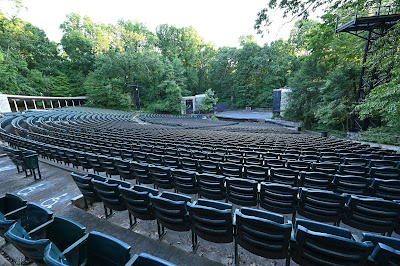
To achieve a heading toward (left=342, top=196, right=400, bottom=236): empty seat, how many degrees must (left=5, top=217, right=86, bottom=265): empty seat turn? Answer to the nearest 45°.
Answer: approximately 90° to its right

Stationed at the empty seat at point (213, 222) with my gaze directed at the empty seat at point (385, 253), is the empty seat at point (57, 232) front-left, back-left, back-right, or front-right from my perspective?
back-right

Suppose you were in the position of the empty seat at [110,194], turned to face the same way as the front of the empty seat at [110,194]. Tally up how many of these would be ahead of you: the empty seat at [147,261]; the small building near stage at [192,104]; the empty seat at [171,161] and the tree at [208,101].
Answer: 3

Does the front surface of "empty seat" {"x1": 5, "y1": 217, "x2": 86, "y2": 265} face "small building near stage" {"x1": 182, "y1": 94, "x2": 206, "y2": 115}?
yes

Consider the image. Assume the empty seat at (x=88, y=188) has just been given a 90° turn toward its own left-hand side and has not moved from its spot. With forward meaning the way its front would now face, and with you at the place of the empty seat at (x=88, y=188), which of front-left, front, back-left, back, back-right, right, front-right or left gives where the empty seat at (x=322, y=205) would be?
back

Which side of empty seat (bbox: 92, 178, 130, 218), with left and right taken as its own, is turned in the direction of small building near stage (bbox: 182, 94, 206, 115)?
front

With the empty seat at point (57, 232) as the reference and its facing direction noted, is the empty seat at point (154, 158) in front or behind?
in front

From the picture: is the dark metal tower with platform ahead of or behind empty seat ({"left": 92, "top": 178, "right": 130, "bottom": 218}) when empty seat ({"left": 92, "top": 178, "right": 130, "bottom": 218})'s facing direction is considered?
ahead

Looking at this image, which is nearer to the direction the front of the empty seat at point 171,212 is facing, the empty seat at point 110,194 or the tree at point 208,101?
the tree

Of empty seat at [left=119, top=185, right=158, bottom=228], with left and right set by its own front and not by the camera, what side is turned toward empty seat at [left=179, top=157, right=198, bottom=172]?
front

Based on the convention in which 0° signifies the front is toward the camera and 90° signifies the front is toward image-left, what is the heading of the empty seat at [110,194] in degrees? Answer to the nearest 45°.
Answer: approximately 225°

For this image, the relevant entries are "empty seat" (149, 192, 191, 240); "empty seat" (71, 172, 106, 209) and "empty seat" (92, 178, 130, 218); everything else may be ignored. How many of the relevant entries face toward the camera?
0

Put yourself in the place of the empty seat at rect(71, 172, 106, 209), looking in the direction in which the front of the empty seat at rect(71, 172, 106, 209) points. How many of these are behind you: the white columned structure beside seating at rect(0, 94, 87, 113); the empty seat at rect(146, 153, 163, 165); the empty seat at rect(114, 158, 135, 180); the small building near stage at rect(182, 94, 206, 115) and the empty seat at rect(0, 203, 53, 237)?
1

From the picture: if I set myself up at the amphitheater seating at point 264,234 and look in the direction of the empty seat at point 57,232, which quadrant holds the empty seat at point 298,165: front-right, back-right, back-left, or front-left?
back-right

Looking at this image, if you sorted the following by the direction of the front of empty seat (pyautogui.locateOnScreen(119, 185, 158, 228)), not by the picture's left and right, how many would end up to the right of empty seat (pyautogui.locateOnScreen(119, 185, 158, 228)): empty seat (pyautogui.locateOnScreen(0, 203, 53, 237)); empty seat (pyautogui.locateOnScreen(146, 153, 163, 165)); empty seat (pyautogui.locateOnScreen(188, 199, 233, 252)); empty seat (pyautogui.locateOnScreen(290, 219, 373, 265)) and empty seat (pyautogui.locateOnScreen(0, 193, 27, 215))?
2

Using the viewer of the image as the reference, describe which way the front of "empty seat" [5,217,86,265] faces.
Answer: facing away from the viewer and to the right of the viewer

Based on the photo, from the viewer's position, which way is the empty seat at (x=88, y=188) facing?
facing away from the viewer and to the right of the viewer

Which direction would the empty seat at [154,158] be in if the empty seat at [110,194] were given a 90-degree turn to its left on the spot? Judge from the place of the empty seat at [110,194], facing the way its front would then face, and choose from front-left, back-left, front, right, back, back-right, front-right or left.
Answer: right

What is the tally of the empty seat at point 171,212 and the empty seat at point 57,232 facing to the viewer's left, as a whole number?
0

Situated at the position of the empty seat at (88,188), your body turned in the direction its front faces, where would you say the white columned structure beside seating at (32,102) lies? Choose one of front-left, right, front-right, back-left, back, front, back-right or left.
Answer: front-left

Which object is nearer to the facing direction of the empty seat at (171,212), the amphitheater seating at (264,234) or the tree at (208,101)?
the tree

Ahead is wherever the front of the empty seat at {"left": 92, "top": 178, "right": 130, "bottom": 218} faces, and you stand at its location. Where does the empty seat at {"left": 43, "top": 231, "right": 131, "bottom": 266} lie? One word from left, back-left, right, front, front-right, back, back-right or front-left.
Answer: back-right
